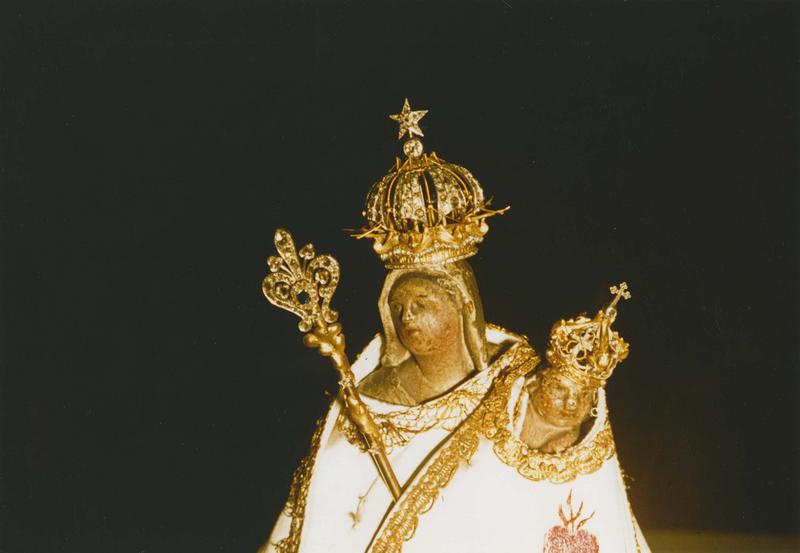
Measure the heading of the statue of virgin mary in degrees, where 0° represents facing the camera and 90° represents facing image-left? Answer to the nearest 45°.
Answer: approximately 45°
